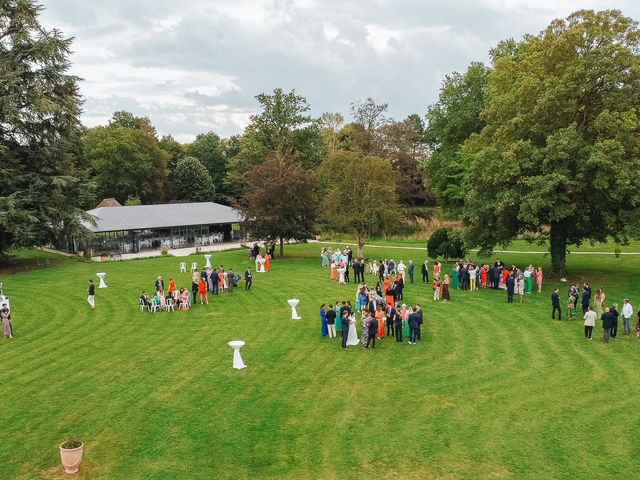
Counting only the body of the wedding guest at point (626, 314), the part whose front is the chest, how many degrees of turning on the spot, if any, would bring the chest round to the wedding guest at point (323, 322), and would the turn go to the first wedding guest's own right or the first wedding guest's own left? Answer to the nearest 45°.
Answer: approximately 45° to the first wedding guest's own left

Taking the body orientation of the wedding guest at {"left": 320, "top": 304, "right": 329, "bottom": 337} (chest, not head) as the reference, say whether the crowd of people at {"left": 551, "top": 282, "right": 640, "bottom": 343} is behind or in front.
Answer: in front

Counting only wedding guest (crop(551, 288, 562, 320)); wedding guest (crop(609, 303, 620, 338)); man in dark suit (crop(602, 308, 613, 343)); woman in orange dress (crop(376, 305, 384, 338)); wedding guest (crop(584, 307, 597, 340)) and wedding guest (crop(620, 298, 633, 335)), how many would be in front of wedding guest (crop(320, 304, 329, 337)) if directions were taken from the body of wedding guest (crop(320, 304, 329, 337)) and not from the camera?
6

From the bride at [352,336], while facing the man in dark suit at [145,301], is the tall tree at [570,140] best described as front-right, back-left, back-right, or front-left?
back-right

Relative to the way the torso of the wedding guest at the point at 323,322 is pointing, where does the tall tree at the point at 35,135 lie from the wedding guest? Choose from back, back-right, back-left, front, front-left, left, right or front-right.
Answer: back-left

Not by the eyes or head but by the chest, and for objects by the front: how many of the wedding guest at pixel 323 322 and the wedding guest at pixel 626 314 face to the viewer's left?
1

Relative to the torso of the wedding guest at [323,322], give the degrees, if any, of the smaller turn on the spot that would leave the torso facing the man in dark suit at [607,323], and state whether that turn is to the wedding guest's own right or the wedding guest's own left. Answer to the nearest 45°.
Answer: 0° — they already face them

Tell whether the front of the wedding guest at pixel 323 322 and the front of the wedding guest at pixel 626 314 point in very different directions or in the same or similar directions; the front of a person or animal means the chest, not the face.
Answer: very different directions

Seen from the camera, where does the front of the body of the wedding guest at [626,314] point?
to the viewer's left

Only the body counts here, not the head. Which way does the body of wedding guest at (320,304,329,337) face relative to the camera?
to the viewer's right

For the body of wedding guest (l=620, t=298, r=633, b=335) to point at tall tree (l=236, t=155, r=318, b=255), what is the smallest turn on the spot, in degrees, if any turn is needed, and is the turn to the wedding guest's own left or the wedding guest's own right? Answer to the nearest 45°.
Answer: approximately 45° to the wedding guest's own right

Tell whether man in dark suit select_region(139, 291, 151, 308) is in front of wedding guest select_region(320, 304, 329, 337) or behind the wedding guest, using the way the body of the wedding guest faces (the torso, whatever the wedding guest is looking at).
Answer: behind

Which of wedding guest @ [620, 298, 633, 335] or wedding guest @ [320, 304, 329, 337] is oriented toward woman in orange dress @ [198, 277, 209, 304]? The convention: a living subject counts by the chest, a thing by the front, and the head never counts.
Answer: wedding guest @ [620, 298, 633, 335]

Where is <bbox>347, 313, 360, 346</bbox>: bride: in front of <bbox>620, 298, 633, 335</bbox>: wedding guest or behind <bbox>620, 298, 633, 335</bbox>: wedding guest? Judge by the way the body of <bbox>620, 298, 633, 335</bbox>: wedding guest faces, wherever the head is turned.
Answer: in front
